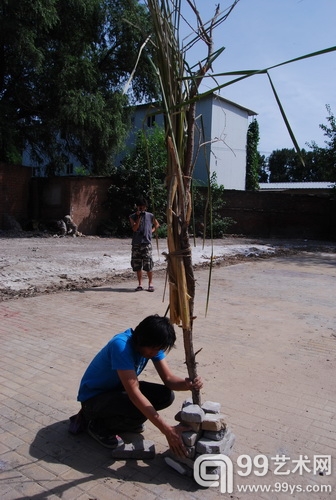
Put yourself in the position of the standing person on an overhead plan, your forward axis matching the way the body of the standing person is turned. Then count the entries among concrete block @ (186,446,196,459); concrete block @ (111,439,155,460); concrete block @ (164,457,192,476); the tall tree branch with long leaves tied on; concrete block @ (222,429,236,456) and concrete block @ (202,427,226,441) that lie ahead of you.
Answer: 6

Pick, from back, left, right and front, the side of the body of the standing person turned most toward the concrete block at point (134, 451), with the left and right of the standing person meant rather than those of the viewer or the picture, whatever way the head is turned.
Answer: front

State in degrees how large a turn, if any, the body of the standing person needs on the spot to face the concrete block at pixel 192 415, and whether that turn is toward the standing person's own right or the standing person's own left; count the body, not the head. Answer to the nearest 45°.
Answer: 0° — they already face it

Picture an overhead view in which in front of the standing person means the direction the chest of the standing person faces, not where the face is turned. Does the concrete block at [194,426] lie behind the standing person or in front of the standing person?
in front

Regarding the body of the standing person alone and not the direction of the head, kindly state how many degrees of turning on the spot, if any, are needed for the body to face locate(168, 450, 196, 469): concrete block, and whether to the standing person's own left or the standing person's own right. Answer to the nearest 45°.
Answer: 0° — they already face it

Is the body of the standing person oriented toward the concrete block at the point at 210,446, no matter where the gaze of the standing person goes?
yes

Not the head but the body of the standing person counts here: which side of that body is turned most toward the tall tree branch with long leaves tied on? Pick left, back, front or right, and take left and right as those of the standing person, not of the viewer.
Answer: front

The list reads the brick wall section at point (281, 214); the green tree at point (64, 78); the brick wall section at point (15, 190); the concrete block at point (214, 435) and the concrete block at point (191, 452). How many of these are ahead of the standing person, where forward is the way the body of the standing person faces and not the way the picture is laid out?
2

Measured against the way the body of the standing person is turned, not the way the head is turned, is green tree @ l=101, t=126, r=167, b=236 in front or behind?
behind

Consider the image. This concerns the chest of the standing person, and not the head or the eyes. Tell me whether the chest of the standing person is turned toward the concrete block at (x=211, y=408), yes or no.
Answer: yes

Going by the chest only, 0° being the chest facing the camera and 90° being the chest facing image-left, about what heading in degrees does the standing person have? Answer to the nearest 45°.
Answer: approximately 0°

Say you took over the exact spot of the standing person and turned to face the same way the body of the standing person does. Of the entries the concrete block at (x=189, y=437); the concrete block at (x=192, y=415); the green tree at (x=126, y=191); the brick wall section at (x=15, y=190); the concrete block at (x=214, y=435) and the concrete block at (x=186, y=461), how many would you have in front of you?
4

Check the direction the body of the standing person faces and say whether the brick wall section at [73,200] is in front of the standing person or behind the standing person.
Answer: behind
